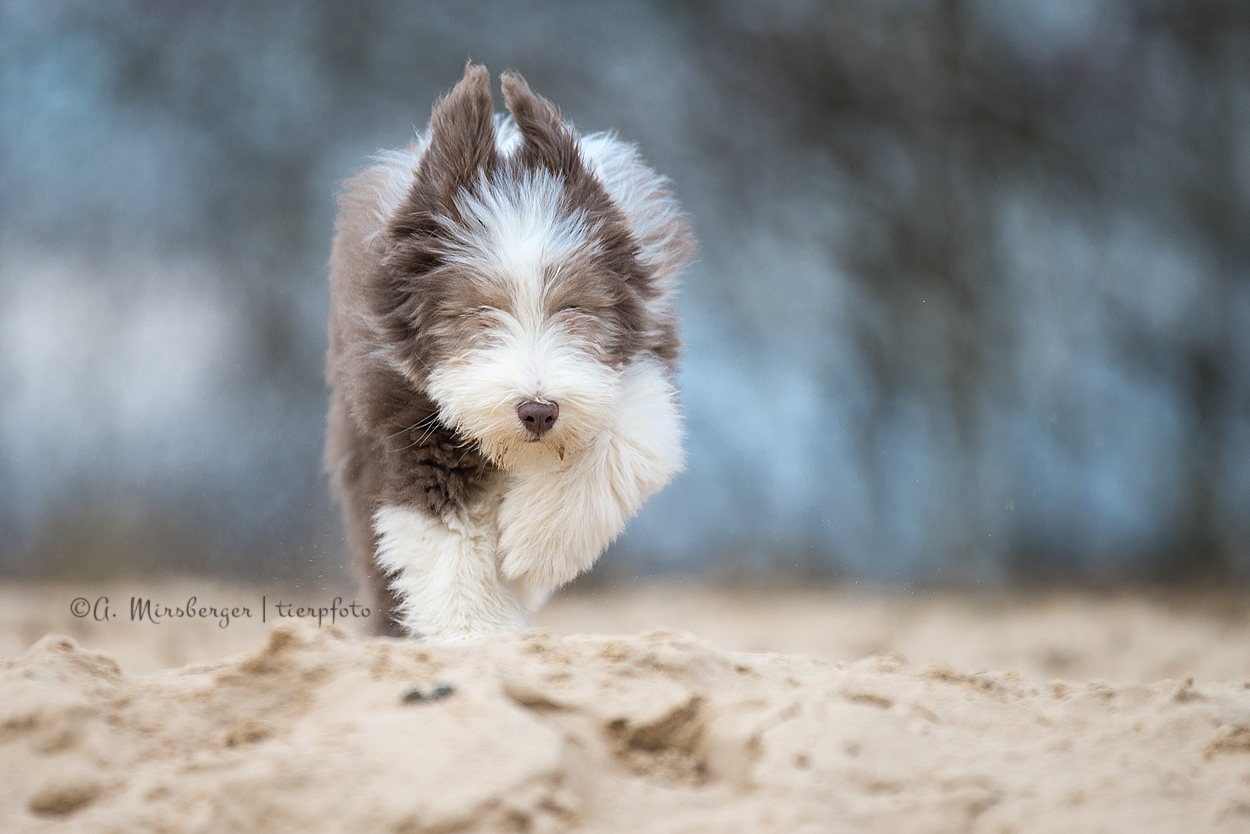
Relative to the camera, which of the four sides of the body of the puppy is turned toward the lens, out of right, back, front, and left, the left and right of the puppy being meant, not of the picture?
front
